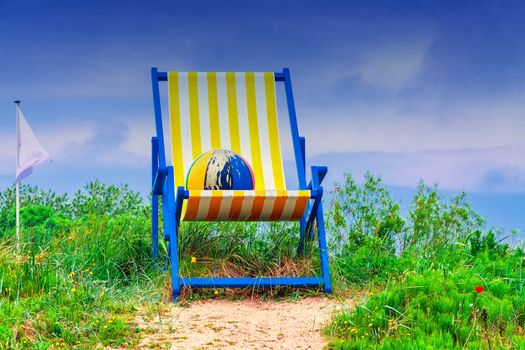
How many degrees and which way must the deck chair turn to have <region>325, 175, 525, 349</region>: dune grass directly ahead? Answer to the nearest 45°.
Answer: approximately 45° to its left

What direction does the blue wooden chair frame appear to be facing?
toward the camera

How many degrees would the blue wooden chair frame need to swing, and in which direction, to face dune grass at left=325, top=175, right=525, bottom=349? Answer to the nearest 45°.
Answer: approximately 90° to its left
